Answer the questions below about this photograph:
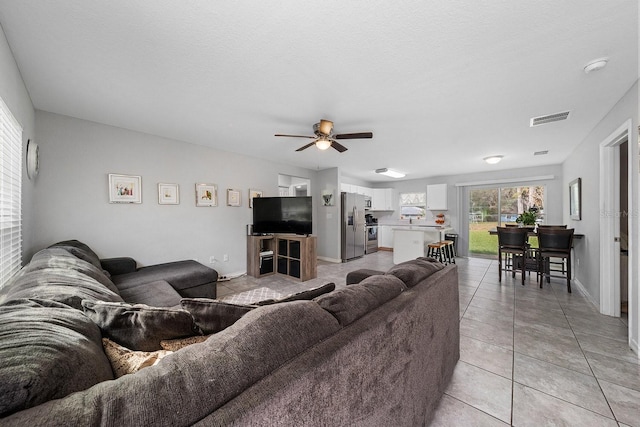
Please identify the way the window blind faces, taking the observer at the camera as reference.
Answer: facing to the right of the viewer

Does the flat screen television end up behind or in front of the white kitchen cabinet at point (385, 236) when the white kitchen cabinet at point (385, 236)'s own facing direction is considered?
in front

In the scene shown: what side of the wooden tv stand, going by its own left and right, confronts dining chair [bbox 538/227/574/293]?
left

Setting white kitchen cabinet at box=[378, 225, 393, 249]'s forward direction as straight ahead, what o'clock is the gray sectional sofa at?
The gray sectional sofa is roughly at 12 o'clock from the white kitchen cabinet.

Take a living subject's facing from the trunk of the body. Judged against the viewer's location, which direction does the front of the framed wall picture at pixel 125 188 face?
facing the viewer

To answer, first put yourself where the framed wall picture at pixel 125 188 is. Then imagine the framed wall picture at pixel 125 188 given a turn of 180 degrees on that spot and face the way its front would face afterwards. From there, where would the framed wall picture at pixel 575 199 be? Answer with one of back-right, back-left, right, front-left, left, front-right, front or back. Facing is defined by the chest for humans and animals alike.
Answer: back-right

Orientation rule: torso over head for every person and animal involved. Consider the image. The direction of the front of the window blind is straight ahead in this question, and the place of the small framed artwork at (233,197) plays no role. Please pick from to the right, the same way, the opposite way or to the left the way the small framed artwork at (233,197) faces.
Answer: to the right

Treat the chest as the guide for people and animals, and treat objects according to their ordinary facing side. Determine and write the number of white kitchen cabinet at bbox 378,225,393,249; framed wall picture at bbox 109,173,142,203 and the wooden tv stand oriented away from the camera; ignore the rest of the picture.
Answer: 0

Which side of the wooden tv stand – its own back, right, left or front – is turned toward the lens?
front

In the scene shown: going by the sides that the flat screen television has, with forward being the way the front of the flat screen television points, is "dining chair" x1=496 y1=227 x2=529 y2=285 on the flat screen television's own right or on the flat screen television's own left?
on the flat screen television's own left

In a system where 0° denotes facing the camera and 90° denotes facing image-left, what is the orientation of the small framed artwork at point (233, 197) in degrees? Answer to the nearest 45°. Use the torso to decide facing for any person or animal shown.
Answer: approximately 315°

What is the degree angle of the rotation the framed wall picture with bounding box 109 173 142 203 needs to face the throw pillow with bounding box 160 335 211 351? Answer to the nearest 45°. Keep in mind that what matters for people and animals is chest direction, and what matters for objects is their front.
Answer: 0° — it already faces it

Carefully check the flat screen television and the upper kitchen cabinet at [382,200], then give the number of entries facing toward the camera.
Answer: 2

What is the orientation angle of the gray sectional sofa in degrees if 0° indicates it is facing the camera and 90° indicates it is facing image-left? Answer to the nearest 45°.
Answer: approximately 180°

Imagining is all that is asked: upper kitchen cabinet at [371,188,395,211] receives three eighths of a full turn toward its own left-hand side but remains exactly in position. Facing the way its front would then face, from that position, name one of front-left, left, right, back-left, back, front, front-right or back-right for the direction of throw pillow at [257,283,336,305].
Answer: back-right

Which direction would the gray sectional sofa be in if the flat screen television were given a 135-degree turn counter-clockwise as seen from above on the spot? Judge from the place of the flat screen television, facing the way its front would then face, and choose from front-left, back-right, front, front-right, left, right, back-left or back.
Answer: back-right

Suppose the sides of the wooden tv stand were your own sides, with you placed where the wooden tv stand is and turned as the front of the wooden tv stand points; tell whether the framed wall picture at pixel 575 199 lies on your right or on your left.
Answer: on your left
